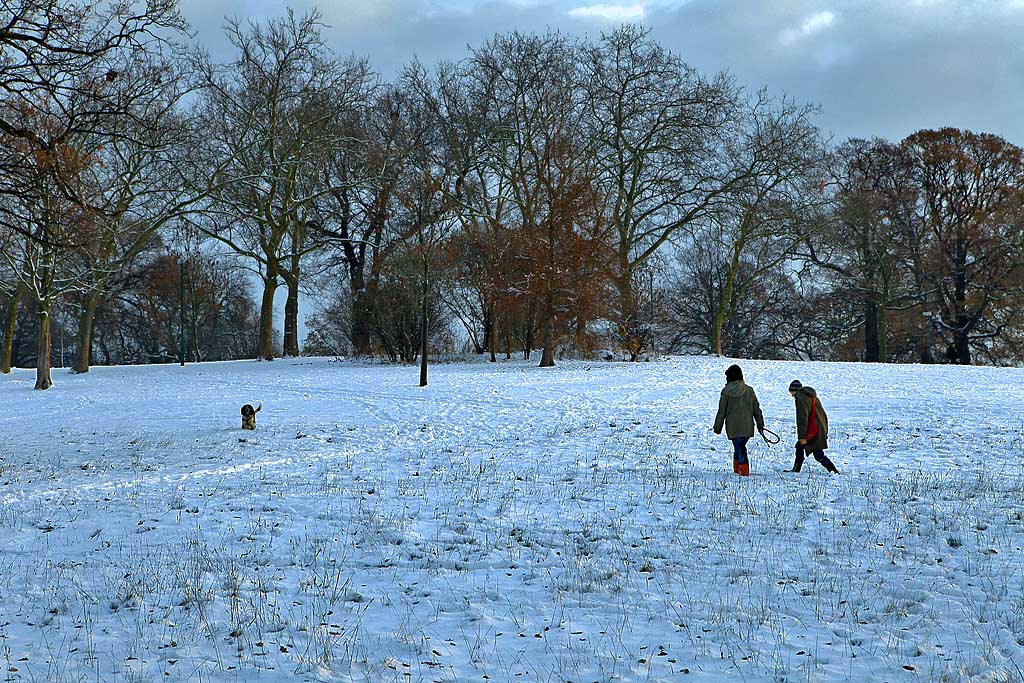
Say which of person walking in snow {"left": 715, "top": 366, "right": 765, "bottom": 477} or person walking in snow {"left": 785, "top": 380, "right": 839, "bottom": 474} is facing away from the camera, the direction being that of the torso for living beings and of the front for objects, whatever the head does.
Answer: person walking in snow {"left": 715, "top": 366, "right": 765, "bottom": 477}

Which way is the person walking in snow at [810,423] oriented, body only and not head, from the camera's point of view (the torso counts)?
to the viewer's left

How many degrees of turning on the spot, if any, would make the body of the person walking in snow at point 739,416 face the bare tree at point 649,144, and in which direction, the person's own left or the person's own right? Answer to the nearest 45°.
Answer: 0° — they already face it

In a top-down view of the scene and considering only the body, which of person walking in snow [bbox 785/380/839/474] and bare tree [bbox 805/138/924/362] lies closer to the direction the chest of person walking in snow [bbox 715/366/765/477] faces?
the bare tree

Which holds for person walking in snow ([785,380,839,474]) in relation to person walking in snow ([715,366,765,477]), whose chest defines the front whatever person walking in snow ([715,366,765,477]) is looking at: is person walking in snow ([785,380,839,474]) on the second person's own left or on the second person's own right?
on the second person's own right

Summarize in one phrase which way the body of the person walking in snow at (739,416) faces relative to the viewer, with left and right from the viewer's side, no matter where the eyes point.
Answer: facing away from the viewer

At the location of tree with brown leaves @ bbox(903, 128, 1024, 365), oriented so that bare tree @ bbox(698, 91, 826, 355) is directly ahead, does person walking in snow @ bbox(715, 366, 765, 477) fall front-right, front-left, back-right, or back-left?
front-left

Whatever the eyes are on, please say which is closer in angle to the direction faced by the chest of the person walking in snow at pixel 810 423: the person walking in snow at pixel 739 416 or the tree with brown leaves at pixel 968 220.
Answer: the person walking in snow

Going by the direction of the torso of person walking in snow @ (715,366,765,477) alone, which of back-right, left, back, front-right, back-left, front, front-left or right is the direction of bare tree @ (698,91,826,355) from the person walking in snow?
front

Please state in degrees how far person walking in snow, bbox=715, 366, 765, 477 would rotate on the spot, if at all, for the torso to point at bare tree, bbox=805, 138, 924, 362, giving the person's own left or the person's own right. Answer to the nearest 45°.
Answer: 0° — they already face it

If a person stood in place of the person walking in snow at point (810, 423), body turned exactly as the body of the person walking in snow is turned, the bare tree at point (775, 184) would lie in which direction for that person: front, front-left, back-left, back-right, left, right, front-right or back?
right

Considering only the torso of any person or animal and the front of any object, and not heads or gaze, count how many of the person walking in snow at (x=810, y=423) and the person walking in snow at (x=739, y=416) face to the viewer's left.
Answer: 1

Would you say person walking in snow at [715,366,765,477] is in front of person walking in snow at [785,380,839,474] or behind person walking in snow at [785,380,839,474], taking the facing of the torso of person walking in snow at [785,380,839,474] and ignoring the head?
in front
